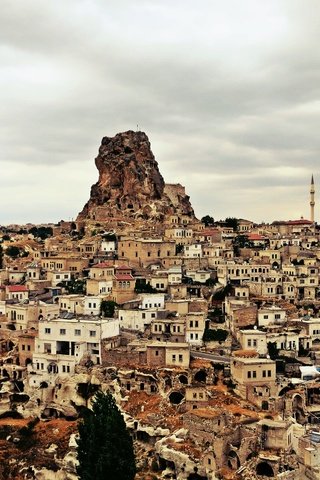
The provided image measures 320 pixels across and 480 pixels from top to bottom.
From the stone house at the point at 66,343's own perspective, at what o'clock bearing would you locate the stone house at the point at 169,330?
the stone house at the point at 169,330 is roughly at 9 o'clock from the stone house at the point at 66,343.

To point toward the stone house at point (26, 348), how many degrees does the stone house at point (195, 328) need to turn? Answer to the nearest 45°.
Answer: approximately 90° to its right

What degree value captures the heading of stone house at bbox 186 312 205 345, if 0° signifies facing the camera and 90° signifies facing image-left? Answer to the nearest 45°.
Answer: approximately 0°

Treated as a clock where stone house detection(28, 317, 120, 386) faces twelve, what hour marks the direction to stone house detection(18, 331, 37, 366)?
stone house detection(18, 331, 37, 366) is roughly at 4 o'clock from stone house detection(28, 317, 120, 386).

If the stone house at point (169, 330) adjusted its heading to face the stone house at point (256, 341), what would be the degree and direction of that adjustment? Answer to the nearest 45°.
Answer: approximately 90° to its left

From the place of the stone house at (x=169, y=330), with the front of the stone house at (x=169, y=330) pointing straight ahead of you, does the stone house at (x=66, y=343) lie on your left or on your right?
on your right

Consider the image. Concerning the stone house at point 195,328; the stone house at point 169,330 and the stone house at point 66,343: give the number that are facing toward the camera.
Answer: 3

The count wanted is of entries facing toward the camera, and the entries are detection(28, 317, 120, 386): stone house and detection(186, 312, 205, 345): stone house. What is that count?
2

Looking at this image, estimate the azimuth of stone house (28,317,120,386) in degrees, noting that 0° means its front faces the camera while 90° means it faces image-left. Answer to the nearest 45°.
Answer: approximately 0°

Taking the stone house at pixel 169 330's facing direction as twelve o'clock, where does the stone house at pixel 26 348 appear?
the stone house at pixel 26 348 is roughly at 3 o'clock from the stone house at pixel 169 330.

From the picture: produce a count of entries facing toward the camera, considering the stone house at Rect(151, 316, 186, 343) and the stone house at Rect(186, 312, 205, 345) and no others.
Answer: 2

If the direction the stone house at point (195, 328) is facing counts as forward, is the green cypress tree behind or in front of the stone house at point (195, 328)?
in front

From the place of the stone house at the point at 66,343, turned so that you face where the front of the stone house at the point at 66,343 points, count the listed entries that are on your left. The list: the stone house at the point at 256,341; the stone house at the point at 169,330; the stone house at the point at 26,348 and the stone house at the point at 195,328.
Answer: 3

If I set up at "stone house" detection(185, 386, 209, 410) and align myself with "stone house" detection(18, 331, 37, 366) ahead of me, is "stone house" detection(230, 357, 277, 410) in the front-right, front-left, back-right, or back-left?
back-right
